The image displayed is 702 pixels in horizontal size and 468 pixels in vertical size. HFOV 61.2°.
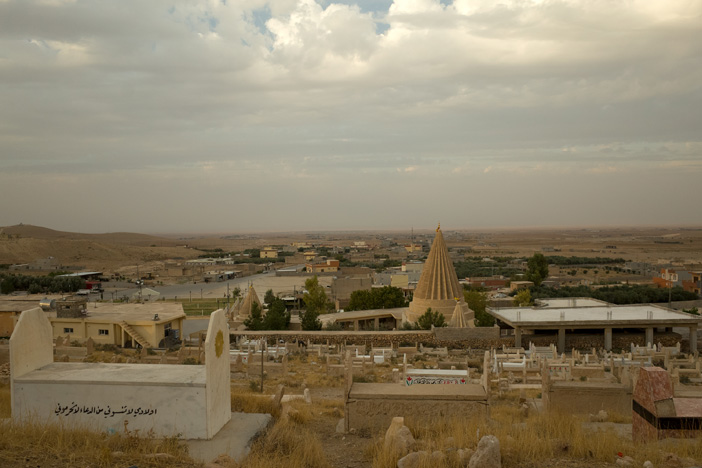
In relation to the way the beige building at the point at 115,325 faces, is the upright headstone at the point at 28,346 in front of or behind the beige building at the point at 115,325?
in front

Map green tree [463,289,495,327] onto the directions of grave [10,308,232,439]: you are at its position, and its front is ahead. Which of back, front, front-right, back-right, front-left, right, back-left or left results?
back-left

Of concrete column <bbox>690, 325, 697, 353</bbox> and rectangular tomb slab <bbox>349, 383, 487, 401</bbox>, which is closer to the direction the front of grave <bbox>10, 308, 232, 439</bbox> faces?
the rectangular tomb slab

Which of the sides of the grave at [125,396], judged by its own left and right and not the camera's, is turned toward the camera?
front

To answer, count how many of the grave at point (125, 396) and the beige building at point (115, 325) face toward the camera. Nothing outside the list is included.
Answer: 2

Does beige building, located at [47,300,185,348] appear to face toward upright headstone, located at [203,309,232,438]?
yes

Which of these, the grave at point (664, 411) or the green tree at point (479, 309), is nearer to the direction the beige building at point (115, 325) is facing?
the grave

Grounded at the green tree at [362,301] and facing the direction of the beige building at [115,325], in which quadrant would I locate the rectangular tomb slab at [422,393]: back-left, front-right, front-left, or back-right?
front-left

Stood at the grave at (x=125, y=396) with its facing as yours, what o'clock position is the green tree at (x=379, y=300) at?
The green tree is roughly at 7 o'clock from the grave.

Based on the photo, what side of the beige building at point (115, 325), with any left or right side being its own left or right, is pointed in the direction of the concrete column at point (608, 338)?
left

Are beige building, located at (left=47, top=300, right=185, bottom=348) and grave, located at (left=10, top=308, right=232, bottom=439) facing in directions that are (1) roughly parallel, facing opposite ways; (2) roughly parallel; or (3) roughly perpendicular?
roughly parallel

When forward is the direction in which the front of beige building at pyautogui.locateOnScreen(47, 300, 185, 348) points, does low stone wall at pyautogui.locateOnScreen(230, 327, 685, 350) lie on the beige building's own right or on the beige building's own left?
on the beige building's own left

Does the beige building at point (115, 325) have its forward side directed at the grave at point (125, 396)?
yes

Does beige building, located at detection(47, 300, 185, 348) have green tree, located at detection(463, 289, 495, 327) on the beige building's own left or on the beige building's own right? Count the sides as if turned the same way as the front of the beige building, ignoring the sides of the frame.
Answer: on the beige building's own left

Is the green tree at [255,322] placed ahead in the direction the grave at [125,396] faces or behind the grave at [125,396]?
behind

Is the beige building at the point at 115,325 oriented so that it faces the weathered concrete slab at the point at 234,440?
yes
